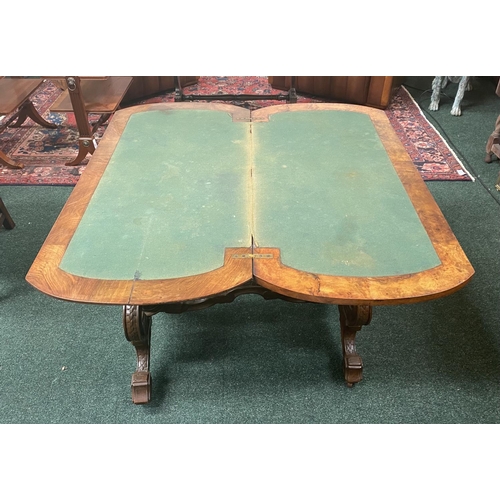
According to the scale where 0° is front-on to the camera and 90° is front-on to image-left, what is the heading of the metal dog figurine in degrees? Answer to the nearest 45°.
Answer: approximately 45°

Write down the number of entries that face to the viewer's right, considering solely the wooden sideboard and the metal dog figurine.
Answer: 0

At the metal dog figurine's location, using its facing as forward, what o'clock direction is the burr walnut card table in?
The burr walnut card table is roughly at 1 o'clock from the metal dog figurine.

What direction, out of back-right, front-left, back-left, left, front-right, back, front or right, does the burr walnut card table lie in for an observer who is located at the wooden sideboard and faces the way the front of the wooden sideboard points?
front-left

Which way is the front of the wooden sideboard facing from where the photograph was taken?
facing the viewer and to the left of the viewer

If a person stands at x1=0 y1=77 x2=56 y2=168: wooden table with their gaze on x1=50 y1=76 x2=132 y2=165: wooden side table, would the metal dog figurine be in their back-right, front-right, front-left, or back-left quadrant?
front-left

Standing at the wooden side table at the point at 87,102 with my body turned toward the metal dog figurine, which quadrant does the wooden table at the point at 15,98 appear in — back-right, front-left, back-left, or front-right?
back-left
